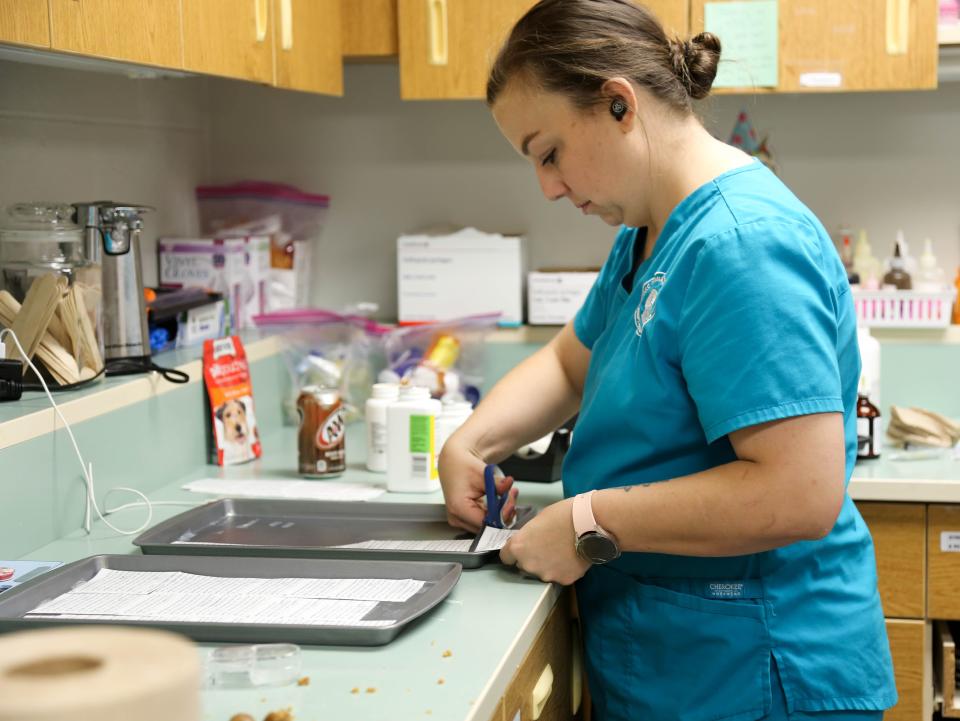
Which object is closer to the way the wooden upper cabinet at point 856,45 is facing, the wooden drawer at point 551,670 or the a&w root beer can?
the wooden drawer

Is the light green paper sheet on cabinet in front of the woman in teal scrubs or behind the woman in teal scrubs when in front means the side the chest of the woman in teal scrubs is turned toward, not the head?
behind

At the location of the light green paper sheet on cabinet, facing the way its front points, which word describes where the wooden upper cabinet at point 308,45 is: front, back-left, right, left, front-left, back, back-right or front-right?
right

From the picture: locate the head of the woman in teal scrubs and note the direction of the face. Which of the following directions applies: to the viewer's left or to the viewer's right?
to the viewer's left

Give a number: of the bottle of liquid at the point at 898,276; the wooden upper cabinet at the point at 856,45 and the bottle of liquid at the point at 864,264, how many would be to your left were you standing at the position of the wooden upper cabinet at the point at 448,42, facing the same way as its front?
3

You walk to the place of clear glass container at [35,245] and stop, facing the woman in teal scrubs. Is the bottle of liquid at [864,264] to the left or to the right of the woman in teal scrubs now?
left

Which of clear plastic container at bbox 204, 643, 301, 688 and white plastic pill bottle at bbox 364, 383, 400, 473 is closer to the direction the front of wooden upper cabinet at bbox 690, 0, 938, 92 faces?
the clear plastic container

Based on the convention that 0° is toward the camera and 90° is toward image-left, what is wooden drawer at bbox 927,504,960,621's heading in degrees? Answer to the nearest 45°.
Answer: approximately 0°

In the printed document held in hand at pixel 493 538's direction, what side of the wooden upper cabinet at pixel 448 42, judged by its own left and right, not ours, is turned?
front
